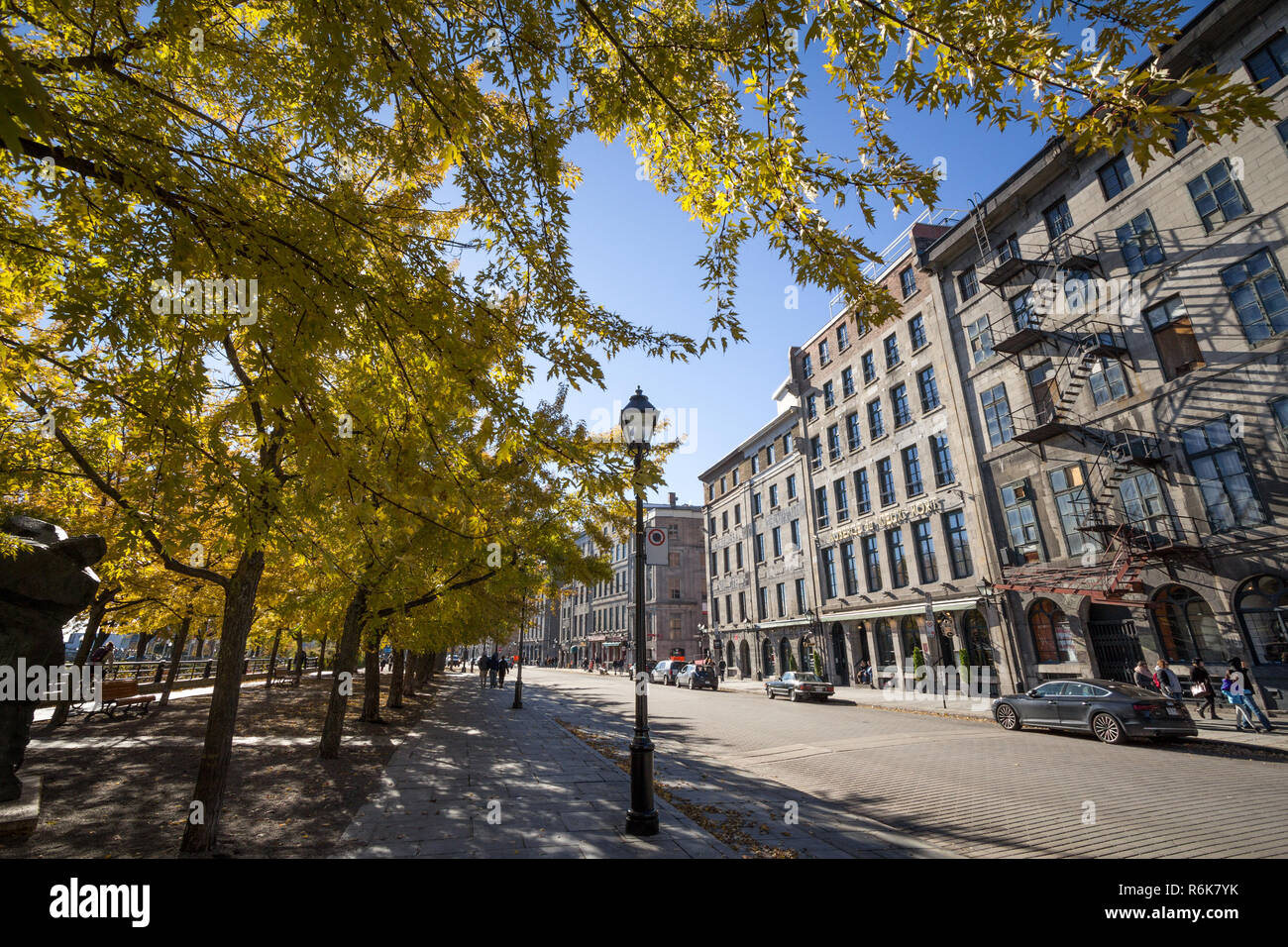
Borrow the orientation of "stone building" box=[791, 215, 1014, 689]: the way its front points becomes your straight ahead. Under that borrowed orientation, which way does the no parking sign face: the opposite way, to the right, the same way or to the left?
to the left

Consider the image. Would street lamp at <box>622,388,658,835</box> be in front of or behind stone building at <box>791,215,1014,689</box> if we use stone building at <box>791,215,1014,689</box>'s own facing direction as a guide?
in front

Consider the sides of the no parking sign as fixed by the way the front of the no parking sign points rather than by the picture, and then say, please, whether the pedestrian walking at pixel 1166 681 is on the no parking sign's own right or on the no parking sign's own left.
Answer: on the no parking sign's own left

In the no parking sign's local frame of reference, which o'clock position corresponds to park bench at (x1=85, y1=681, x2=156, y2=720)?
The park bench is roughly at 4 o'clock from the no parking sign.

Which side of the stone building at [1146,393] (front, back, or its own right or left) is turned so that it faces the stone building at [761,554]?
right

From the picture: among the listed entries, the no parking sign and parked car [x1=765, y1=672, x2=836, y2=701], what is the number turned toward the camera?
1

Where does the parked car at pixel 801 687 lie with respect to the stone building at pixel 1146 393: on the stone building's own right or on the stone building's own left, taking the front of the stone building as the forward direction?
on the stone building's own right

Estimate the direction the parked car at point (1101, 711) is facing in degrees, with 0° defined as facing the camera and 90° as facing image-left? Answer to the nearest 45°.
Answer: approximately 135°

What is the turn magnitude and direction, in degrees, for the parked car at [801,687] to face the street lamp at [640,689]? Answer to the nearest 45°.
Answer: approximately 135° to its left

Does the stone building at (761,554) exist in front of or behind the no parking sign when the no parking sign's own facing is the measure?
behind

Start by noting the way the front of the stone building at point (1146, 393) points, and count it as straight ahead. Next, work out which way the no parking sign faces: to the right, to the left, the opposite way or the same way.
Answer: to the left

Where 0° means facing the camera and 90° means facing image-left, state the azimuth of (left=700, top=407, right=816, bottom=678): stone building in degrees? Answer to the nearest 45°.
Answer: approximately 45°

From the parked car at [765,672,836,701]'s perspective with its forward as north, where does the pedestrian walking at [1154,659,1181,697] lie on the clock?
The pedestrian walking is roughly at 6 o'clock from the parked car.

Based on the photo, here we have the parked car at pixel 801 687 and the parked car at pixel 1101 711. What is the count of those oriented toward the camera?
0

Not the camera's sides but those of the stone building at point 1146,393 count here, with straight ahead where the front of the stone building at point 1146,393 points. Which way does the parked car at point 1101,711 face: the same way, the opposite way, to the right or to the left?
to the right
